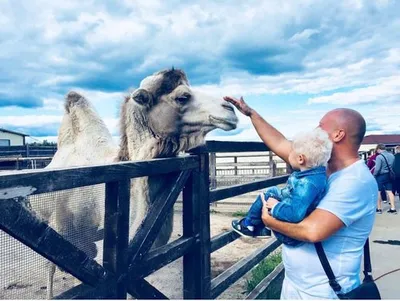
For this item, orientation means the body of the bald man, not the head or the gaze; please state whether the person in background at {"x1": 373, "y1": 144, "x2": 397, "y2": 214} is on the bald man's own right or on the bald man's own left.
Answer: on the bald man's own right

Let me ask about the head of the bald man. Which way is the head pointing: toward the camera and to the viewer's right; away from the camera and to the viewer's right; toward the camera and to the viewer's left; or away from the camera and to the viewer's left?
away from the camera and to the viewer's left

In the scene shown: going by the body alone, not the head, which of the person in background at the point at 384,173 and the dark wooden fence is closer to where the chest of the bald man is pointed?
the dark wooden fence

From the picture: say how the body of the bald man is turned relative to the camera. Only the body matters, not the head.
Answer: to the viewer's left

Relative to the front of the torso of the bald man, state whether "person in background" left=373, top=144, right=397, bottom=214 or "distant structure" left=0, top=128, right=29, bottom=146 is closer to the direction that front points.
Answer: the distant structure
